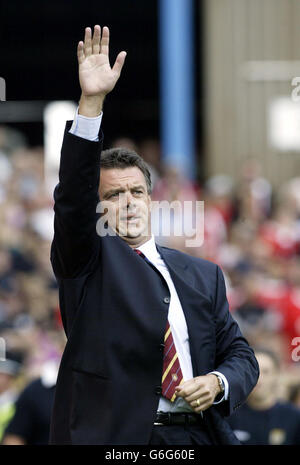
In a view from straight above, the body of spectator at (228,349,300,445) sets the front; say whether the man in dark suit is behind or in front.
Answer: in front

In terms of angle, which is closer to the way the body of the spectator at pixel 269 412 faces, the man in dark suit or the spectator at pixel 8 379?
the man in dark suit

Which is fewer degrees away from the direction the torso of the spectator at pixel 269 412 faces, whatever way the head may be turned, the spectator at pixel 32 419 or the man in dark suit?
the man in dark suit

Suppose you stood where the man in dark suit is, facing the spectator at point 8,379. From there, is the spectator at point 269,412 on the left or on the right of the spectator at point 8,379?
right

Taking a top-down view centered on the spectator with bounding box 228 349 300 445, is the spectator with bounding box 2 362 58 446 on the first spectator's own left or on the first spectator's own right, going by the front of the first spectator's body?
on the first spectator's own right

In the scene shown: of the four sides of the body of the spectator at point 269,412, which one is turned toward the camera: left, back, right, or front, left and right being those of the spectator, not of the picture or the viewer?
front

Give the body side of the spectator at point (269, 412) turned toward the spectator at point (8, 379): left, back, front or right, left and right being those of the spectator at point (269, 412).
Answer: right
